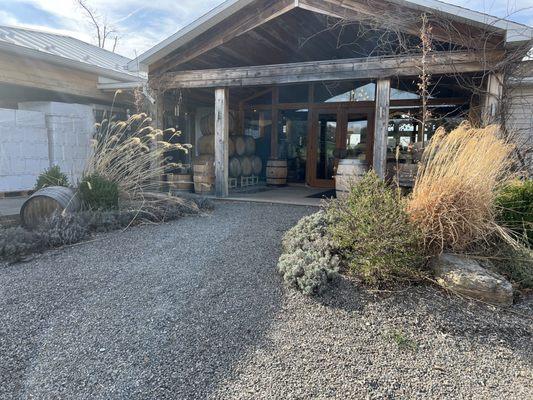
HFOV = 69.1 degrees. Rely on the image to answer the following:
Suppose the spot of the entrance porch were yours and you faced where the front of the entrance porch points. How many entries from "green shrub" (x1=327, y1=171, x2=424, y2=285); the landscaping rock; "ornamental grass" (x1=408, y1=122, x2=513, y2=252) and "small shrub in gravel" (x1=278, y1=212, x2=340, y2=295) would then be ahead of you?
4

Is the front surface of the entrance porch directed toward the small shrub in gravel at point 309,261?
yes

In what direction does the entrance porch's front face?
toward the camera

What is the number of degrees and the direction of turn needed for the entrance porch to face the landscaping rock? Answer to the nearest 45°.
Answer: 0° — it already faces it

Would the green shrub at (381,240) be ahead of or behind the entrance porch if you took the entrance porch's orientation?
ahead

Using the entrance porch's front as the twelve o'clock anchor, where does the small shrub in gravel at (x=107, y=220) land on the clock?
The small shrub in gravel is roughly at 1 o'clock from the entrance porch.

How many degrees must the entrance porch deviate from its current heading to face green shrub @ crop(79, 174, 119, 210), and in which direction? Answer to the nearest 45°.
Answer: approximately 45° to its right

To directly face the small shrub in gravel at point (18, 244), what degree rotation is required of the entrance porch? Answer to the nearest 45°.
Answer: approximately 45° to its right

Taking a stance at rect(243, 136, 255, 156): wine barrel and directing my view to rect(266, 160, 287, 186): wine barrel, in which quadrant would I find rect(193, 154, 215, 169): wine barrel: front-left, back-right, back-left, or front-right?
back-right

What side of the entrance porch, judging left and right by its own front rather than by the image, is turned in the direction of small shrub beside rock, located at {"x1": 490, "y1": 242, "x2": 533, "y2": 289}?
front
